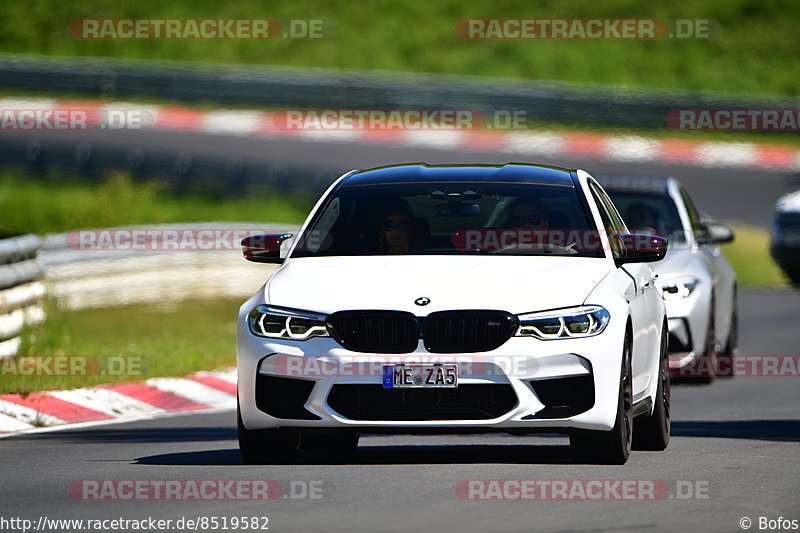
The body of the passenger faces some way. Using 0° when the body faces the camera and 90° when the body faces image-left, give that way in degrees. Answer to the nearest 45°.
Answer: approximately 0°

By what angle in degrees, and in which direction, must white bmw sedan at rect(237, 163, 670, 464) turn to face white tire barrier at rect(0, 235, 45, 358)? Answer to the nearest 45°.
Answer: approximately 135° to its right

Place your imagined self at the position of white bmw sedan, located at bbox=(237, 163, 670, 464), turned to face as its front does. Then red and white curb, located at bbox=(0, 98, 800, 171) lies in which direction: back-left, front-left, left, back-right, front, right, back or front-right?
back

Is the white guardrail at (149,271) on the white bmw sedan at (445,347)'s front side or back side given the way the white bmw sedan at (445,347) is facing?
on the back side

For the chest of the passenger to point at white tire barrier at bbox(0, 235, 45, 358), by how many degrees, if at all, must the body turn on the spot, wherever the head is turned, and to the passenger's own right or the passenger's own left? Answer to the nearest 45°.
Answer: approximately 135° to the passenger's own right

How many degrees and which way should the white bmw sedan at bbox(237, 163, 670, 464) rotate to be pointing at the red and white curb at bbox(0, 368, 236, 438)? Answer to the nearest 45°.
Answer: approximately 135° to its right

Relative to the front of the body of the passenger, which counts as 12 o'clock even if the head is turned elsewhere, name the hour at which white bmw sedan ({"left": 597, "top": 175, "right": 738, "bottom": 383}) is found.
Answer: The white bmw sedan is roughly at 7 o'clock from the passenger.
